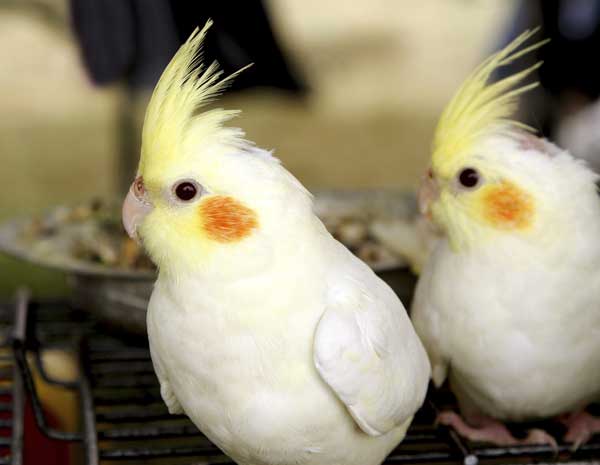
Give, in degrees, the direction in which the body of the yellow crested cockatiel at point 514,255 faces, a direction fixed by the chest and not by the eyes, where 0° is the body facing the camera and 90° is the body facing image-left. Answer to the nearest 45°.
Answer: approximately 45°

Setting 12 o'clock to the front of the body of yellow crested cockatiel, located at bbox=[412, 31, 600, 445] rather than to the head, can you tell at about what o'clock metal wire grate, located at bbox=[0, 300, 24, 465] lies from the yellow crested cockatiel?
The metal wire grate is roughly at 1 o'clock from the yellow crested cockatiel.

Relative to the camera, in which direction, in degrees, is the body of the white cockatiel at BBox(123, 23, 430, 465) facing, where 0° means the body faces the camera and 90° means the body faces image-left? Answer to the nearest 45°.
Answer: approximately 45°
